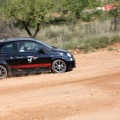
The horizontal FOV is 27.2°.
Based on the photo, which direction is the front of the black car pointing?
to the viewer's right

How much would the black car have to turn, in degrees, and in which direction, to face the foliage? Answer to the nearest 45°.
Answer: approximately 90° to its left
